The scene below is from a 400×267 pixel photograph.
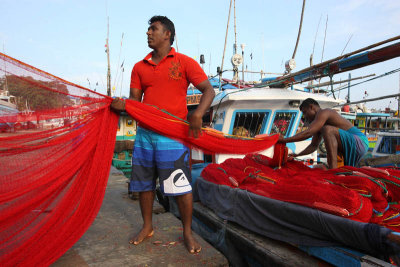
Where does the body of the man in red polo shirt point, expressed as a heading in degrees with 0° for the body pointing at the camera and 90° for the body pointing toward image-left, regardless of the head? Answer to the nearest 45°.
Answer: approximately 45°

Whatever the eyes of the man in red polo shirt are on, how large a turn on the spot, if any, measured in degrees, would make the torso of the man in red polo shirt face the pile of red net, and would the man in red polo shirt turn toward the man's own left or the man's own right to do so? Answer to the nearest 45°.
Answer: approximately 135° to the man's own left
